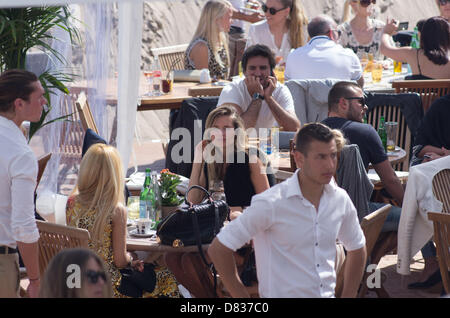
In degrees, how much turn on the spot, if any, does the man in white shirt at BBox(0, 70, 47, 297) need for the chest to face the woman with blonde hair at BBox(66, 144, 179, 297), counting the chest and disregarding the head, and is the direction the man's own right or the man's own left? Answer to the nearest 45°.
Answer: approximately 45° to the man's own left

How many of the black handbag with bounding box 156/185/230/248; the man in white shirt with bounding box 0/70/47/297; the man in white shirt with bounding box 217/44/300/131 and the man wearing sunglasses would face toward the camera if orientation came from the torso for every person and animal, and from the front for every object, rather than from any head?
2

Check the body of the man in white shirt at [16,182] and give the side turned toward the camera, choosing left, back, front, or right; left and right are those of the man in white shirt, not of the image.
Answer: right

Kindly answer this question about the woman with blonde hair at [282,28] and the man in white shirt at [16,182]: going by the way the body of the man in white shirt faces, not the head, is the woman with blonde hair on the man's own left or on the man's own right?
on the man's own left

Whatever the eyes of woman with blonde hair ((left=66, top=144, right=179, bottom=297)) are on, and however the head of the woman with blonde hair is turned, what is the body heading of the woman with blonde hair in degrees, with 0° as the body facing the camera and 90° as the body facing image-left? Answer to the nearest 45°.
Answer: approximately 225°

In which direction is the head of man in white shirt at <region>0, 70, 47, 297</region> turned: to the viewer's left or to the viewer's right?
to the viewer's right

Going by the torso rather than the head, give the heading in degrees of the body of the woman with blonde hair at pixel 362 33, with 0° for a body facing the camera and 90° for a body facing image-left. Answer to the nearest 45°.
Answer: approximately 0°

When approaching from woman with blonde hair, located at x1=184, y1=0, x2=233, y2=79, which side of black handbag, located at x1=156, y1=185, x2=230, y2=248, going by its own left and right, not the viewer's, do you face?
back

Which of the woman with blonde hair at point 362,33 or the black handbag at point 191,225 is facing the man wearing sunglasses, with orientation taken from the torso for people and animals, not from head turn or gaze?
the woman with blonde hair
